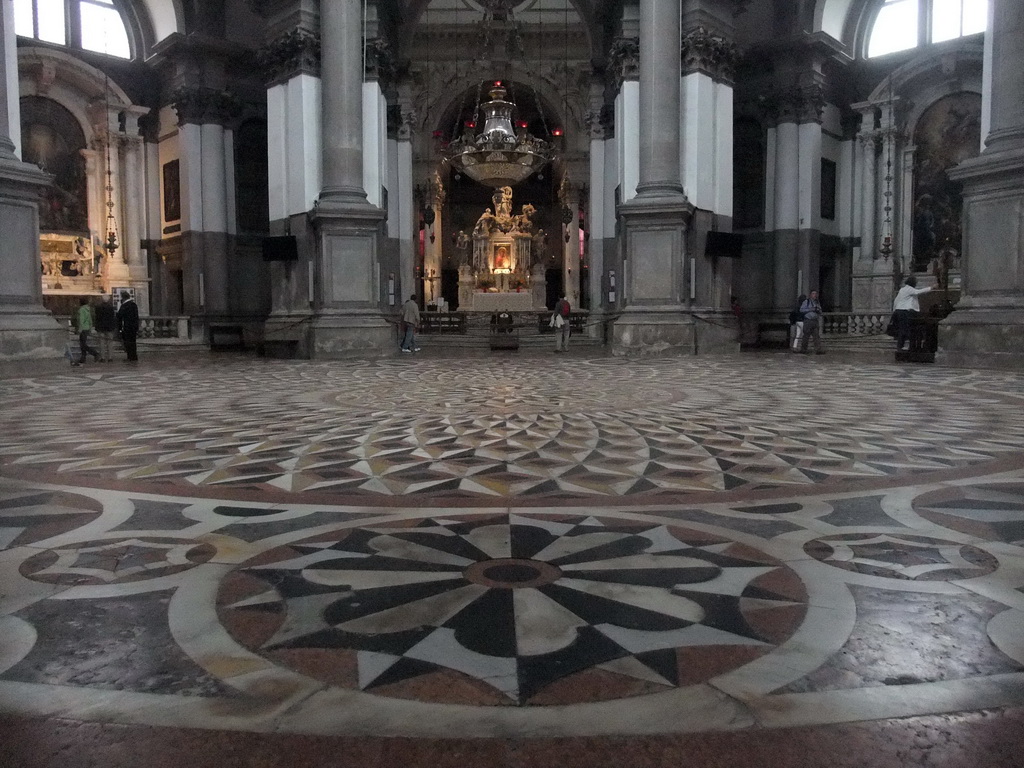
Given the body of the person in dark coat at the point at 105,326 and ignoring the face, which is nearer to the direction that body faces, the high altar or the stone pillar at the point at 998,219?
the high altar

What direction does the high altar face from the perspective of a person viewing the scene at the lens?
facing the viewer

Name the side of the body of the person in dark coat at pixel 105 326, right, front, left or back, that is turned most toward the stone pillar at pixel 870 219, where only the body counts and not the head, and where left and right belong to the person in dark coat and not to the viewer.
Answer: right

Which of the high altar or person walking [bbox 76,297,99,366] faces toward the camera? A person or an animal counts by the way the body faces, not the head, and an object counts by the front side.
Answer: the high altar

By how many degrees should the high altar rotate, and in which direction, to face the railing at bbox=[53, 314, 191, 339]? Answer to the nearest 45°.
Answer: approximately 45° to its right

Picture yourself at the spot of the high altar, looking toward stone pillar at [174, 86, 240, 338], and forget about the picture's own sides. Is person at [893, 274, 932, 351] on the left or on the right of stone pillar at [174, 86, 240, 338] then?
left

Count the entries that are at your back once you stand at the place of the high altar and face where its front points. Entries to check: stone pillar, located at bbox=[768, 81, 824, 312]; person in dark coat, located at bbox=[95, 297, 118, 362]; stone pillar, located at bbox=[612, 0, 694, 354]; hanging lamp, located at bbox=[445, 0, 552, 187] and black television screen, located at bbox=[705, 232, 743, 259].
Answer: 0

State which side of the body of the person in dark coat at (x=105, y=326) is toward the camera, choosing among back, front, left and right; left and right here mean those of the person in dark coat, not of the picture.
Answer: back

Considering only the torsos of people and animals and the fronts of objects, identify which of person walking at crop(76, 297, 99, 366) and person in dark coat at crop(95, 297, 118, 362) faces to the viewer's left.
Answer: the person walking

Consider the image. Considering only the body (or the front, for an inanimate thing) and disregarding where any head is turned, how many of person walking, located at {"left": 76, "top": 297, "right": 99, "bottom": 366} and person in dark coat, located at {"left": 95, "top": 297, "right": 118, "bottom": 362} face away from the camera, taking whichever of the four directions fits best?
1

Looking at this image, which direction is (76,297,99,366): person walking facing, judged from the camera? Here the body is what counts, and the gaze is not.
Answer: to the viewer's left

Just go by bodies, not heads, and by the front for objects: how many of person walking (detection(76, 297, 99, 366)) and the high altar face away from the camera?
0
